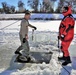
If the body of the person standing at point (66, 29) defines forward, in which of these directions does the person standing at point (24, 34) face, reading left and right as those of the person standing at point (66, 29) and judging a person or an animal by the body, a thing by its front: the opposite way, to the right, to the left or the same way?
the opposite way

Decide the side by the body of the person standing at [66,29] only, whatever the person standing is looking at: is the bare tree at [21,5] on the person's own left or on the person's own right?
on the person's own right

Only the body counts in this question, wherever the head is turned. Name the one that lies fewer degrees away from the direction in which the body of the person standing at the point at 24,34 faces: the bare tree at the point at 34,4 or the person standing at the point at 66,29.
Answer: the person standing

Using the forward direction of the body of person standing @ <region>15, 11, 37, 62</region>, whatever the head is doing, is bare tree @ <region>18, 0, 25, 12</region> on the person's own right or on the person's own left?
on the person's own left

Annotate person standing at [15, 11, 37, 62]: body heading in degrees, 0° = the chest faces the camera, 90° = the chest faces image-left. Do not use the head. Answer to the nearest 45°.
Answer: approximately 270°

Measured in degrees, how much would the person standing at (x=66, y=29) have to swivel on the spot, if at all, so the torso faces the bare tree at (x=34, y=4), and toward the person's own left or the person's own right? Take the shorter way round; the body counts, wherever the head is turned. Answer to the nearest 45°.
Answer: approximately 90° to the person's own right

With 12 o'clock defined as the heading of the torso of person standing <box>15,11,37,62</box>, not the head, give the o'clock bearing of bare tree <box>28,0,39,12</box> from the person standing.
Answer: The bare tree is roughly at 9 o'clock from the person standing.

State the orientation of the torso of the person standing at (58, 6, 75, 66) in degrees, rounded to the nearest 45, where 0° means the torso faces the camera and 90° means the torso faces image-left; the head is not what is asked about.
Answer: approximately 90°

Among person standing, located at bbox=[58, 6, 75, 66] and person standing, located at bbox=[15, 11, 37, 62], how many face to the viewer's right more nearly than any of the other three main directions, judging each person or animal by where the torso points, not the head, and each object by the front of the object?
1

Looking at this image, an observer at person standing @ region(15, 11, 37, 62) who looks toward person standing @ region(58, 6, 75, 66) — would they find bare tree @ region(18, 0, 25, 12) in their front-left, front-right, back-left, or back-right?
back-left

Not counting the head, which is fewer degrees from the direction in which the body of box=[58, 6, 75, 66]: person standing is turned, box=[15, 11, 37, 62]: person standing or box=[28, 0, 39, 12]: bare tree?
the person standing
